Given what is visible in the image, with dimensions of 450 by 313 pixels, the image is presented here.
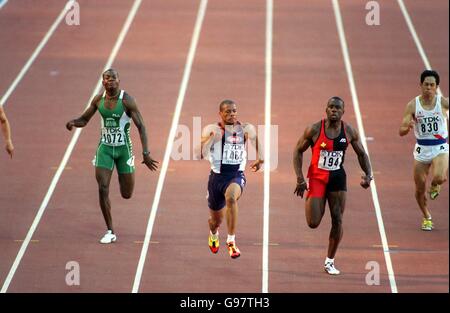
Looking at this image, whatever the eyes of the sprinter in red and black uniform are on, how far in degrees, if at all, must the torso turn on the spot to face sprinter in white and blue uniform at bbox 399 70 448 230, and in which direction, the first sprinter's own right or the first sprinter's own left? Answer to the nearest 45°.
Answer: approximately 135° to the first sprinter's own left

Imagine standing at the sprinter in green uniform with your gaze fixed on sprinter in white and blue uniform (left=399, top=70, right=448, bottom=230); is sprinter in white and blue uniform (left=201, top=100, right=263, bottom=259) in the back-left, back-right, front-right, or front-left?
front-right

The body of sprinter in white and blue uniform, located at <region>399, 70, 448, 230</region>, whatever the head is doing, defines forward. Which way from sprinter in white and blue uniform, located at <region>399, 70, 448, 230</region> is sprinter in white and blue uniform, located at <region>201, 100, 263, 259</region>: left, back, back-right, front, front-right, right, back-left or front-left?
front-right

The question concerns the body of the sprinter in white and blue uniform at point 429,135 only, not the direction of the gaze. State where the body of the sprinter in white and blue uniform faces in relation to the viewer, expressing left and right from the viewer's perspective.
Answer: facing the viewer

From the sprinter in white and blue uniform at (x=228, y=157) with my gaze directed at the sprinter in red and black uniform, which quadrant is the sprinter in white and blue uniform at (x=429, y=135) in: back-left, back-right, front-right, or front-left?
front-left

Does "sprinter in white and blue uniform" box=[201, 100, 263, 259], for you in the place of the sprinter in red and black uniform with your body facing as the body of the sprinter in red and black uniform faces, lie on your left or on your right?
on your right

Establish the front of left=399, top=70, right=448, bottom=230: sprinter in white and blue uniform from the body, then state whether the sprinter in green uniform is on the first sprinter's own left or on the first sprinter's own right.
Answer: on the first sprinter's own right

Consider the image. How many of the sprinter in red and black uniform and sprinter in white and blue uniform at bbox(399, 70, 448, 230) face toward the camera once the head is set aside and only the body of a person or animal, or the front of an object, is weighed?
2

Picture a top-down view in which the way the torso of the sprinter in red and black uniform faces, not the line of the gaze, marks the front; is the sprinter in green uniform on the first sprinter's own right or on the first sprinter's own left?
on the first sprinter's own right

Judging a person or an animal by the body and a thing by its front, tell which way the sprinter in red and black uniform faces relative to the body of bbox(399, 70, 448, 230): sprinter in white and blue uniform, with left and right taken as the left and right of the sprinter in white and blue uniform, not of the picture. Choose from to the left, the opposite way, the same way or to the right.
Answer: the same way
